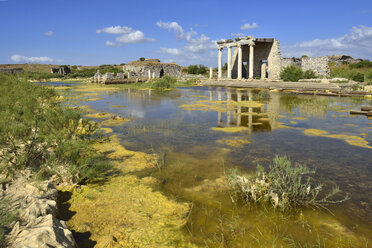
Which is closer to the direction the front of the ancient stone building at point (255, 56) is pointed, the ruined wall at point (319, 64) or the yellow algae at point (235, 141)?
the yellow algae

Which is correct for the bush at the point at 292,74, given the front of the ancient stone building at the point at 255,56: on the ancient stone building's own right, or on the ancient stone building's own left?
on the ancient stone building's own left

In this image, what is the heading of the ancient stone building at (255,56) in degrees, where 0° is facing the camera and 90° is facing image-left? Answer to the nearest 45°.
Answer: approximately 45°
